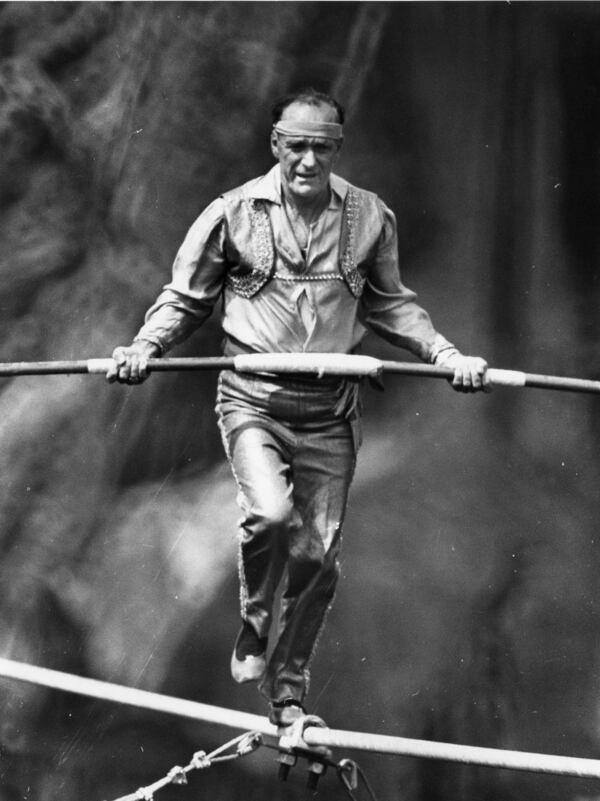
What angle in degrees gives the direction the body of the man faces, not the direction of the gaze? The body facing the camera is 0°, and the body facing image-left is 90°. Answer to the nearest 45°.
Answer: approximately 0°
